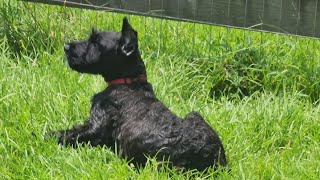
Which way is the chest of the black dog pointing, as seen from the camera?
to the viewer's left
